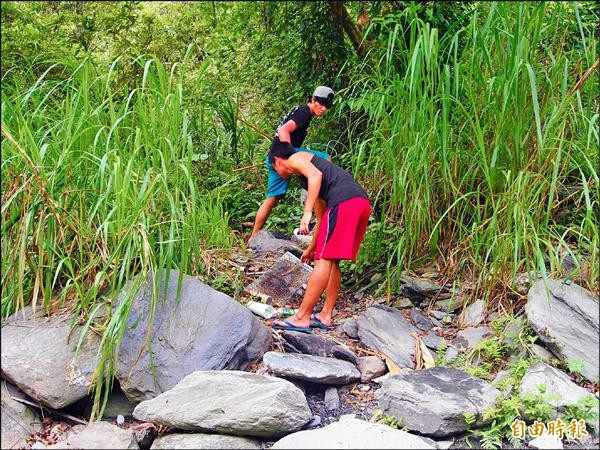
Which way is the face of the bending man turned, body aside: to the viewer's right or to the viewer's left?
to the viewer's left

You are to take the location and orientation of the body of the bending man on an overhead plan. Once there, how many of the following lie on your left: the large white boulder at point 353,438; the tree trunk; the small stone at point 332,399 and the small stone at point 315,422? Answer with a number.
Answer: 3

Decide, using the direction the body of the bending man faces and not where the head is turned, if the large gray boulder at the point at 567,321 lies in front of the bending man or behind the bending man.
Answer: behind

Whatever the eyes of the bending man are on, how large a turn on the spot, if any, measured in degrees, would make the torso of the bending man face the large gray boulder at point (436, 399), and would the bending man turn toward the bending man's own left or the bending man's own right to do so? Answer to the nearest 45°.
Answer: approximately 90° to the bending man's own left

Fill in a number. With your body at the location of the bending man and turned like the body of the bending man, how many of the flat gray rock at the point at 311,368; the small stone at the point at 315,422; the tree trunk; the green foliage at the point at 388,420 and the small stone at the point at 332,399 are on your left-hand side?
4

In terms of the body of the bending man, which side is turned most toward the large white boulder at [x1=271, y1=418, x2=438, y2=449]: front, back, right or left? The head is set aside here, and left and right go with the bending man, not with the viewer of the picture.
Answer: left

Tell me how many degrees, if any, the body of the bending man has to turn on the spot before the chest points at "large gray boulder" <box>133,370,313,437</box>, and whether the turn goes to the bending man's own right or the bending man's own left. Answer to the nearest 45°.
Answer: approximately 90° to the bending man's own left

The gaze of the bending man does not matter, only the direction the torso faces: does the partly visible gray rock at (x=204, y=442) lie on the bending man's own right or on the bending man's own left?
on the bending man's own left

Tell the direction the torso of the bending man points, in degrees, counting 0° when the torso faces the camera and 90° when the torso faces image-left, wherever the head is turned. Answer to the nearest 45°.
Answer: approximately 90°

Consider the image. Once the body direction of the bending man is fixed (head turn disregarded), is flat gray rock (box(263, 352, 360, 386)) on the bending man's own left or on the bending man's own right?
on the bending man's own left

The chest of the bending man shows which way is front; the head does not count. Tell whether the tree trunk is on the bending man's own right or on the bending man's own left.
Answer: on the bending man's own right

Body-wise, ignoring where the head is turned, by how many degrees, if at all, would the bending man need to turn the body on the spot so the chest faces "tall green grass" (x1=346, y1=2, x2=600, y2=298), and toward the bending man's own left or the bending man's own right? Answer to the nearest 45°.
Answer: approximately 180°
